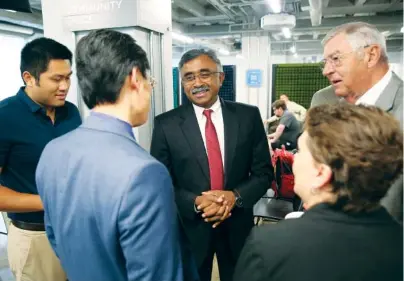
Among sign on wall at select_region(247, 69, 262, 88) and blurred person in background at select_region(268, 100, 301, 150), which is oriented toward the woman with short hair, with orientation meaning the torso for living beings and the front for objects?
the sign on wall

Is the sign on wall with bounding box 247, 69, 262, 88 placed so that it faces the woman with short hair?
yes

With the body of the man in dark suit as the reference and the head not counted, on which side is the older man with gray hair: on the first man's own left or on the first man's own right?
on the first man's own left

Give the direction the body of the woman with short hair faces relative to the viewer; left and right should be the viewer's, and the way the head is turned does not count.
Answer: facing away from the viewer and to the left of the viewer

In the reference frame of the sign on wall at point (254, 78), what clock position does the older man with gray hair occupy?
The older man with gray hair is roughly at 12 o'clock from the sign on wall.

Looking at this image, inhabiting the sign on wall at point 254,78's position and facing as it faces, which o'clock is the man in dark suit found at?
The man in dark suit is roughly at 12 o'clock from the sign on wall.

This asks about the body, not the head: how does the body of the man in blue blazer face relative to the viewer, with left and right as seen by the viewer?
facing away from the viewer and to the right of the viewer

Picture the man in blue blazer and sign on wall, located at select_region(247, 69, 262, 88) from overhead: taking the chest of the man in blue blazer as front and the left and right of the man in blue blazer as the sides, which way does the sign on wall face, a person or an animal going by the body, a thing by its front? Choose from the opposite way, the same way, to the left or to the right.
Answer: the opposite way

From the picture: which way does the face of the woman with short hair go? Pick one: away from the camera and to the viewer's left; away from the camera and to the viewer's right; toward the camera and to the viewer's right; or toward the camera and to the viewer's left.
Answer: away from the camera and to the viewer's left

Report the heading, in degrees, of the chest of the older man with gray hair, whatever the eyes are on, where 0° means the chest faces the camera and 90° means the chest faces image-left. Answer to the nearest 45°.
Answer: approximately 45°
